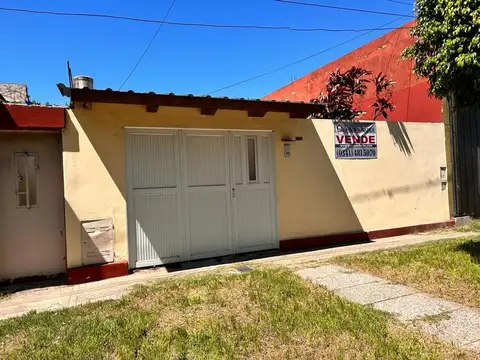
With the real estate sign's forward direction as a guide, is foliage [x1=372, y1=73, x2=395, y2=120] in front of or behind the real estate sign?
behind

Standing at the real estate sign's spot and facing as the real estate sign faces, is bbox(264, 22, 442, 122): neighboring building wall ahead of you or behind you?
behind

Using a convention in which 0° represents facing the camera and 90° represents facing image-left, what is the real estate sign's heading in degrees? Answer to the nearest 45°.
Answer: approximately 0°

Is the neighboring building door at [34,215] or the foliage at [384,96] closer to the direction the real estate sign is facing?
the neighboring building door

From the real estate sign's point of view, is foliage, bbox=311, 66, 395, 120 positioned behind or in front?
behind
